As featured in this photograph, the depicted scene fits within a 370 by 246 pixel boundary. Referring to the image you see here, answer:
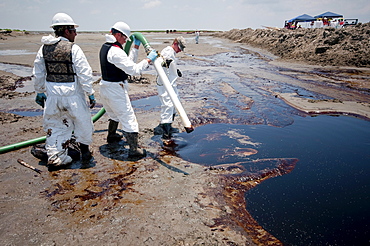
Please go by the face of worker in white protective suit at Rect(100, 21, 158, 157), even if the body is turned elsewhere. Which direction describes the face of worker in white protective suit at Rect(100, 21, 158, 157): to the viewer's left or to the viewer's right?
to the viewer's right

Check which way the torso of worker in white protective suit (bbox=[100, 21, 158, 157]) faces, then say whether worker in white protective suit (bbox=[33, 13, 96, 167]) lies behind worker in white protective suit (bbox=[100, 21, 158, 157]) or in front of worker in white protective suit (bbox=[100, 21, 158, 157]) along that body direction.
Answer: behind

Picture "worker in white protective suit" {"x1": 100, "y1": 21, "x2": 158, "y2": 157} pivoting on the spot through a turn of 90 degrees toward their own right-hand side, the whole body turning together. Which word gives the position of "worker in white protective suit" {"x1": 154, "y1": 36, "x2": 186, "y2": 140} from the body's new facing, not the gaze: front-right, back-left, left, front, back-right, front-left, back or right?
back-left

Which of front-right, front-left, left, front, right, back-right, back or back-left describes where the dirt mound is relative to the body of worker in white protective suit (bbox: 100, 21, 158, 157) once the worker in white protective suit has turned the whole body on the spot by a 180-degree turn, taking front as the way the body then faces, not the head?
back-right

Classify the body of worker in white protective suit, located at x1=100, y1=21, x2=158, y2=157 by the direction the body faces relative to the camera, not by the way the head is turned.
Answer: to the viewer's right

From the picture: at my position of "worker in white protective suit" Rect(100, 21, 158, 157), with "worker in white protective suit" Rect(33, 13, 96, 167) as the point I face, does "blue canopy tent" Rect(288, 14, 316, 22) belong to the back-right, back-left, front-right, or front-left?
back-right

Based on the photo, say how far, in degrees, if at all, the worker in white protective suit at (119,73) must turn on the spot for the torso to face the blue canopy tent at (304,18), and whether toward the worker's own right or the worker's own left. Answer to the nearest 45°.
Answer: approximately 45° to the worker's own left
